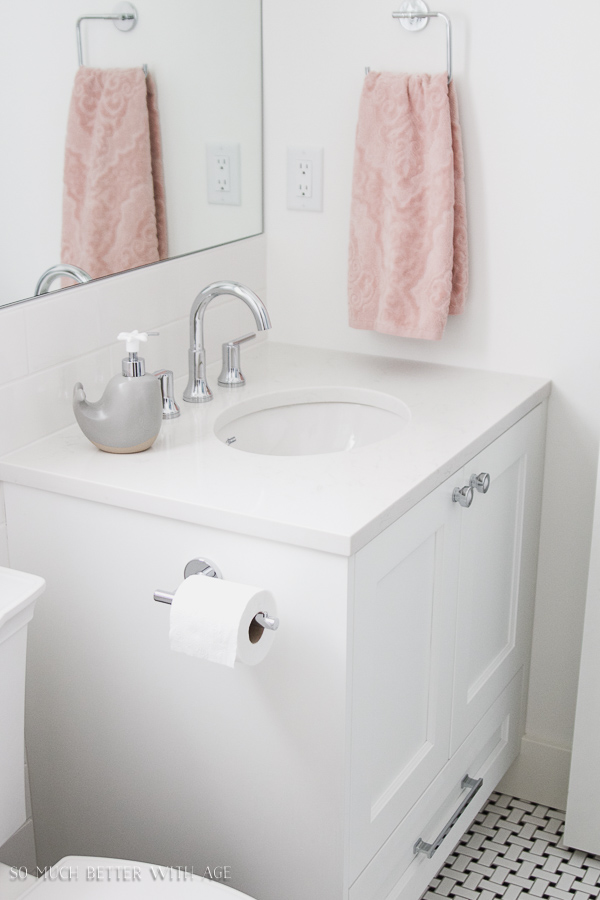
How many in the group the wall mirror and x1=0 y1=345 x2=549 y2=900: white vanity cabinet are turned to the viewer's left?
0

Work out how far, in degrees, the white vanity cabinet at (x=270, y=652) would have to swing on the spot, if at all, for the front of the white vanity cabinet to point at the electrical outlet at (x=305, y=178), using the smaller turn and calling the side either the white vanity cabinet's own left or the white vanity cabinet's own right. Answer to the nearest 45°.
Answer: approximately 135° to the white vanity cabinet's own left

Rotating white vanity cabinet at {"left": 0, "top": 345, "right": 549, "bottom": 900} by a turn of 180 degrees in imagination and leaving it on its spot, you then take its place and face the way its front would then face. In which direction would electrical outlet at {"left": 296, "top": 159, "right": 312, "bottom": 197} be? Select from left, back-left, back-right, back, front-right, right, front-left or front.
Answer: front-right

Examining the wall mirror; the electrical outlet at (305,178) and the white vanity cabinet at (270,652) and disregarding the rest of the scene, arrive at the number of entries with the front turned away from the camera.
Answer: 0

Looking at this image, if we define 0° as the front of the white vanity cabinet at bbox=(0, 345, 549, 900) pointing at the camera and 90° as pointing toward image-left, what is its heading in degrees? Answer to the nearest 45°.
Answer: approximately 315°

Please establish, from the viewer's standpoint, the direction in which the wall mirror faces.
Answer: facing the viewer and to the right of the viewer

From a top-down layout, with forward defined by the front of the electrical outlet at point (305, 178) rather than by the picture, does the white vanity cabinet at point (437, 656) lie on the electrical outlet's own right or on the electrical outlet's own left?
on the electrical outlet's own left
